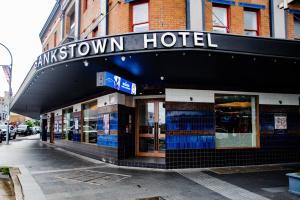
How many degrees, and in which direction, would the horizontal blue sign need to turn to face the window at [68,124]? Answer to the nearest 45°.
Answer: approximately 135° to its left

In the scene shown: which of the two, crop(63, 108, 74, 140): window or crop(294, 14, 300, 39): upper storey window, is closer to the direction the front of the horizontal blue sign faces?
the upper storey window

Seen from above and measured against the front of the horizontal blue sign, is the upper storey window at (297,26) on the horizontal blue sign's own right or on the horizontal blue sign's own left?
on the horizontal blue sign's own left

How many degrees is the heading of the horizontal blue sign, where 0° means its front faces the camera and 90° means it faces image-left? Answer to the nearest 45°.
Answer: approximately 315°
